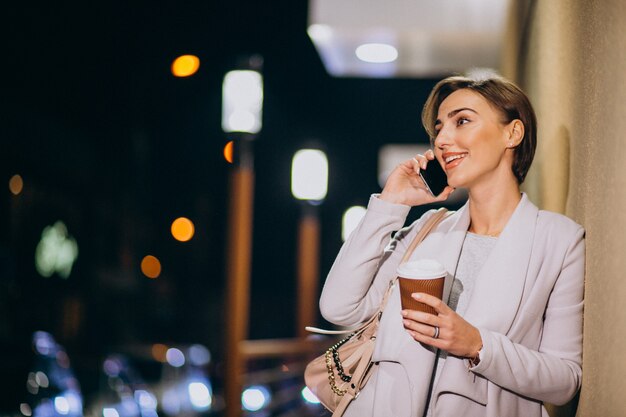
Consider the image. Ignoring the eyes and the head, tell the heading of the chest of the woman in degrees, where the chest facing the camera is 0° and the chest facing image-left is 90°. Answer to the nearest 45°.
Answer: approximately 45°

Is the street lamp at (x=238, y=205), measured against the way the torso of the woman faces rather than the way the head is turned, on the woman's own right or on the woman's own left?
on the woman's own right

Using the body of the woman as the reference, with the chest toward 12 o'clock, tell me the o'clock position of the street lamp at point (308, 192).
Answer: The street lamp is roughly at 4 o'clock from the woman.

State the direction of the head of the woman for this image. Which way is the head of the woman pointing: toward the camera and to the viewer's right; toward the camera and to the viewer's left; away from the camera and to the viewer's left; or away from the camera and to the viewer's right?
toward the camera and to the viewer's left
